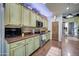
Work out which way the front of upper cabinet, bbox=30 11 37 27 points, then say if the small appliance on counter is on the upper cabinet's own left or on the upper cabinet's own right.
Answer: on the upper cabinet's own right

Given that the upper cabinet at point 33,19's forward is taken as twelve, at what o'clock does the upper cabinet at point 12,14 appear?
the upper cabinet at point 12,14 is roughly at 3 o'clock from the upper cabinet at point 33,19.

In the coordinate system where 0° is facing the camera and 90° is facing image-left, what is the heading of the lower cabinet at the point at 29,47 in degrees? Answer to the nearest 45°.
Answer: approximately 315°

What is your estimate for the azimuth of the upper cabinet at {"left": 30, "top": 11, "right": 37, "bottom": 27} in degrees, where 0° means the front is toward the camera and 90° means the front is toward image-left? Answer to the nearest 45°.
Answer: approximately 315°

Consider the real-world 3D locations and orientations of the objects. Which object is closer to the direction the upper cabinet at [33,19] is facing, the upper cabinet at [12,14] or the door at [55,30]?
the door
